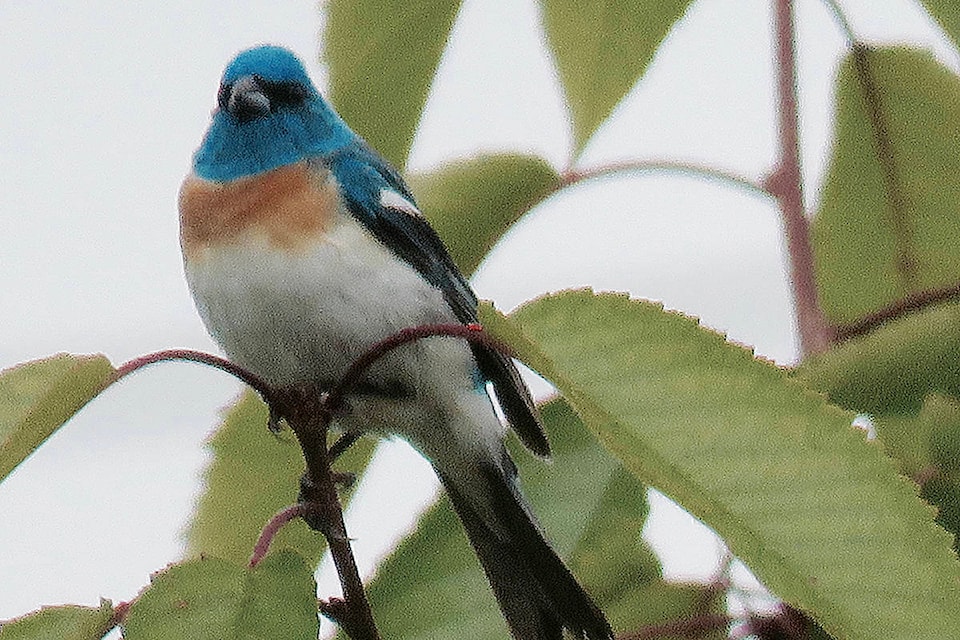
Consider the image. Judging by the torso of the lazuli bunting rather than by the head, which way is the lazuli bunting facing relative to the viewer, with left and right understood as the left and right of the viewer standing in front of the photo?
facing the viewer and to the left of the viewer
